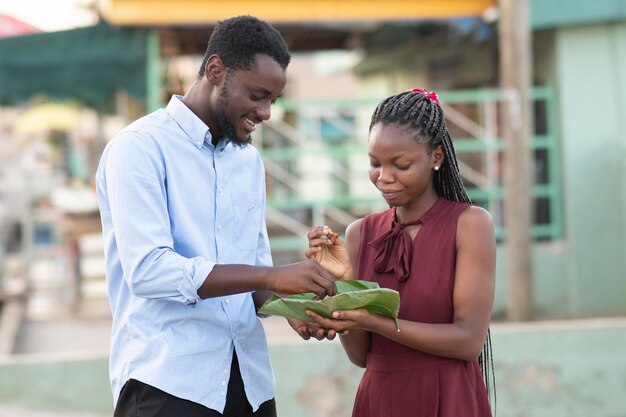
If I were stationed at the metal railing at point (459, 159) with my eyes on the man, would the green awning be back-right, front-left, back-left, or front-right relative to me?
front-right

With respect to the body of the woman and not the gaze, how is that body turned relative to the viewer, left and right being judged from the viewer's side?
facing the viewer and to the left of the viewer

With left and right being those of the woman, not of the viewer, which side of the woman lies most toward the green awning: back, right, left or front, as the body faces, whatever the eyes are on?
right

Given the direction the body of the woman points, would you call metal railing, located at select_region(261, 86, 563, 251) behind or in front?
behind

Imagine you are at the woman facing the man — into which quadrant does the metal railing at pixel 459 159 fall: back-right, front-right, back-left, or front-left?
back-right

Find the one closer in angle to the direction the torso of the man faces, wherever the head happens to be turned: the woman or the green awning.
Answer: the woman

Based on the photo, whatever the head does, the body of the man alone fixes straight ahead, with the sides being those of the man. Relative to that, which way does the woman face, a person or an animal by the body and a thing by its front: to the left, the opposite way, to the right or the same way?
to the right

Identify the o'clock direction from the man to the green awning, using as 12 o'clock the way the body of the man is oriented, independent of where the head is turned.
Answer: The green awning is roughly at 7 o'clock from the man.

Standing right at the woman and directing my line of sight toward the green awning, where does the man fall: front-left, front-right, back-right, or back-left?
front-left

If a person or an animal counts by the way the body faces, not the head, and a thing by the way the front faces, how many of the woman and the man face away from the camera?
0

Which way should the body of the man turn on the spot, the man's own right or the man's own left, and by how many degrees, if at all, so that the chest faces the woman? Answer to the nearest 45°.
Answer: approximately 45° to the man's own left

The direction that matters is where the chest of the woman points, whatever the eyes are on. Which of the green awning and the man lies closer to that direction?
the man

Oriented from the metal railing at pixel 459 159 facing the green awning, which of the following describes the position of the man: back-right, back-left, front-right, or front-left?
front-left

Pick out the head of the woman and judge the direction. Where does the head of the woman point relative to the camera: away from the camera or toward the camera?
toward the camera

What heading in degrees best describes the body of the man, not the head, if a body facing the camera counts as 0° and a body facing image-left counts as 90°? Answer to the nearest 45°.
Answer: approximately 315°
